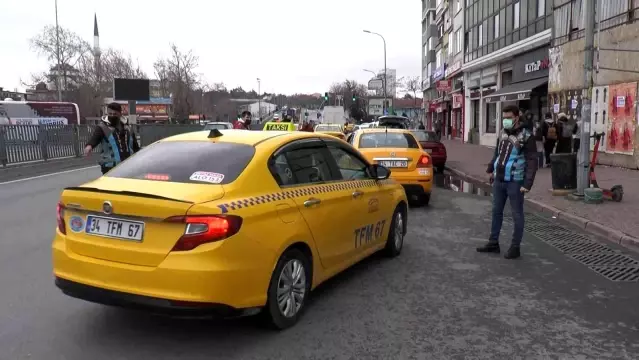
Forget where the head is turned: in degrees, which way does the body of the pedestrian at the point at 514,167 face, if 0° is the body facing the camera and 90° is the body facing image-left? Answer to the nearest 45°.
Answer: approximately 45°

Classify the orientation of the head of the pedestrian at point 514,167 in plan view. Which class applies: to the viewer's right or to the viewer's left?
to the viewer's left

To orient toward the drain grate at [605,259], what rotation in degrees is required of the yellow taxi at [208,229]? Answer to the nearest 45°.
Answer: approximately 45° to its right

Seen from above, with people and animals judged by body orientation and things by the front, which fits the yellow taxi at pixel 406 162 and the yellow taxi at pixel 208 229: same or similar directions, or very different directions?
same or similar directions

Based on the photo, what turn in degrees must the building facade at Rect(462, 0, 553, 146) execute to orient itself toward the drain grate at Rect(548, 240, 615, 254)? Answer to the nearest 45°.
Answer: approximately 45° to its left

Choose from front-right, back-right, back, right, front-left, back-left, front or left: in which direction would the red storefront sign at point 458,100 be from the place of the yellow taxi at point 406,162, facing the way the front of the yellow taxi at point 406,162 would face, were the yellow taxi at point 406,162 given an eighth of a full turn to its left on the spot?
front-right

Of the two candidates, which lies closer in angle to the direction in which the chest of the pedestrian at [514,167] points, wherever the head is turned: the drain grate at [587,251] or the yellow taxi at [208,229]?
the yellow taxi

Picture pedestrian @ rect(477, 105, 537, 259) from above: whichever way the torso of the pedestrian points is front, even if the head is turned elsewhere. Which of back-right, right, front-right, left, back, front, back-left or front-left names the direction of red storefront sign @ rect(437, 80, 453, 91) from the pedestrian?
back-right

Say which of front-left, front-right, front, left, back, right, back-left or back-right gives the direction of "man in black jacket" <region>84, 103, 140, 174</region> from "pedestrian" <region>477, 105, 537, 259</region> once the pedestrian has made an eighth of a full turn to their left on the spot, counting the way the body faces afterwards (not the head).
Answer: right

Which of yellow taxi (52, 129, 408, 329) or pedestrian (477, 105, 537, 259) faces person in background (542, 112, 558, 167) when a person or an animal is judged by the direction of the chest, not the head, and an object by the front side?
the yellow taxi

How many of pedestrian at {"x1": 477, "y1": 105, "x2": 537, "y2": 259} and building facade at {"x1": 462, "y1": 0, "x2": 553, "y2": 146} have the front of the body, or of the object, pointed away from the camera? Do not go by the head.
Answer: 0

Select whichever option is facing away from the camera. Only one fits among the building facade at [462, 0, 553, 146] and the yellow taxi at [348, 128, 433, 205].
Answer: the yellow taxi

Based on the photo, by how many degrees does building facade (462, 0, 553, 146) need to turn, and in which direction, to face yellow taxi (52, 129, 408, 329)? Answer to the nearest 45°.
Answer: approximately 45° to its left

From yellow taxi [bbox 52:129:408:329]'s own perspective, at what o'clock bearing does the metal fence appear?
The metal fence is roughly at 10 o'clock from the yellow taxi.

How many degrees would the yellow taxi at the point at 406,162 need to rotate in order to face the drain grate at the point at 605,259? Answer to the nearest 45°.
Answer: approximately 135° to its right

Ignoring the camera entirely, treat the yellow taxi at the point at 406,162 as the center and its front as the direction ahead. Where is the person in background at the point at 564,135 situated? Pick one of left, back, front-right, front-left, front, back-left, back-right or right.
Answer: front-right

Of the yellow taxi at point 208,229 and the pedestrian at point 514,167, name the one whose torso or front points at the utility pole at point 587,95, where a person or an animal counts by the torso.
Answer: the yellow taxi

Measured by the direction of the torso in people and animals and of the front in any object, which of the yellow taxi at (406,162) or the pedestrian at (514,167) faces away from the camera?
the yellow taxi

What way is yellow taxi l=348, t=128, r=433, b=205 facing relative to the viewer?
away from the camera

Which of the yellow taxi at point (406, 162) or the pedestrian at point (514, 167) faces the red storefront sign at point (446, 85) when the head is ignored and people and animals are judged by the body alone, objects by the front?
the yellow taxi

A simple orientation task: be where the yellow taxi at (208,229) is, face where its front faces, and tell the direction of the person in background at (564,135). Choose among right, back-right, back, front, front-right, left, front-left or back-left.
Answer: front
